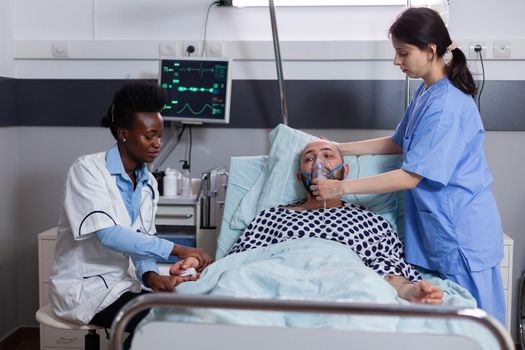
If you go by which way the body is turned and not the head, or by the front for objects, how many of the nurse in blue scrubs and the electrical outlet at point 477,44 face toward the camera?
1

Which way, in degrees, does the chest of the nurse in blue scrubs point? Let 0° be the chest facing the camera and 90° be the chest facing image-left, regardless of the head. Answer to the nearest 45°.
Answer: approximately 90°

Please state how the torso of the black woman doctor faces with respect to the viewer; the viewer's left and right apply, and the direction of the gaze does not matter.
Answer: facing the viewer and to the right of the viewer

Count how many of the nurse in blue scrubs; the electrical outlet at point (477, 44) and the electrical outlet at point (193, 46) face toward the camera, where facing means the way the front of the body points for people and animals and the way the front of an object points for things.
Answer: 2

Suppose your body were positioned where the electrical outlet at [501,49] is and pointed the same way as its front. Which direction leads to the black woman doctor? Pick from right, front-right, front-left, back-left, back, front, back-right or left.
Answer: front-right

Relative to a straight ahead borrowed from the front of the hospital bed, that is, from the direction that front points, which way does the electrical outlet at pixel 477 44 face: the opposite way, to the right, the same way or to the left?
the same way

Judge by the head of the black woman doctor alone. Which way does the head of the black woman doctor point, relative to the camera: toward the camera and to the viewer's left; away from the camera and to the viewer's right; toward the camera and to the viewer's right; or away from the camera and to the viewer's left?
toward the camera and to the viewer's right

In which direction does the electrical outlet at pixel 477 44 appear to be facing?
toward the camera

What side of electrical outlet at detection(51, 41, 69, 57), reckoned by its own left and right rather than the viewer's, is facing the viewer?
front

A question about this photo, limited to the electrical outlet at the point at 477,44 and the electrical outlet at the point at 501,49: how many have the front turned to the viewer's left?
0

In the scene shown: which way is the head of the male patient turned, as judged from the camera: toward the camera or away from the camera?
toward the camera

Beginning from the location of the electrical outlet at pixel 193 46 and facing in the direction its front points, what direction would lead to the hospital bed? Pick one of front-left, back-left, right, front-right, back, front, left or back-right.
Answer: front

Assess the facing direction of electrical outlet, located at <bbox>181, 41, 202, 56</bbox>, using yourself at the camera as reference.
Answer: facing the viewer

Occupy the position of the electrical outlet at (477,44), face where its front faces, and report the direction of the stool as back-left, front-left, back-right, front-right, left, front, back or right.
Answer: front-right

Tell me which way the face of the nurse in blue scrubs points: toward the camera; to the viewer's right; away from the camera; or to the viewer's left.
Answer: to the viewer's left
